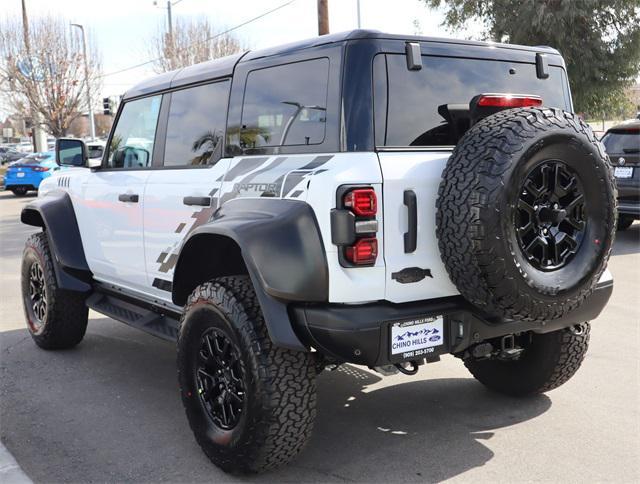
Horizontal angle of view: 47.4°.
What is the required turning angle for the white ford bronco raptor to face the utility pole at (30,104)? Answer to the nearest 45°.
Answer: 0° — it already faces it

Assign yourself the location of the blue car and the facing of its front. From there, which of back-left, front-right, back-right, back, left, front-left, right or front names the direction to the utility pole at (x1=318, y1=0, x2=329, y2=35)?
right

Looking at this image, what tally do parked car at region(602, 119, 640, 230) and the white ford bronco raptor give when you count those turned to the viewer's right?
0

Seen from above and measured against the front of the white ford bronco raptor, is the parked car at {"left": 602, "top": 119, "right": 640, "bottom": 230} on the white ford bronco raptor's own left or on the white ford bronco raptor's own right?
on the white ford bronco raptor's own right

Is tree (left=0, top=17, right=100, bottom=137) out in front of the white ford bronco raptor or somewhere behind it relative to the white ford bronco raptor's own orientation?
in front

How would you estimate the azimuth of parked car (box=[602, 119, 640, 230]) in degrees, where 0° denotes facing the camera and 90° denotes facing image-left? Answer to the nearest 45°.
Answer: approximately 180°

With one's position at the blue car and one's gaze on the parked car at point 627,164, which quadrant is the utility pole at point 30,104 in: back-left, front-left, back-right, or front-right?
back-left

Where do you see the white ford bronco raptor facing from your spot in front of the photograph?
facing away from the viewer and to the left of the viewer

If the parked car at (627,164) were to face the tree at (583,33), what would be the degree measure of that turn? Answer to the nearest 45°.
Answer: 0° — it already faces it
